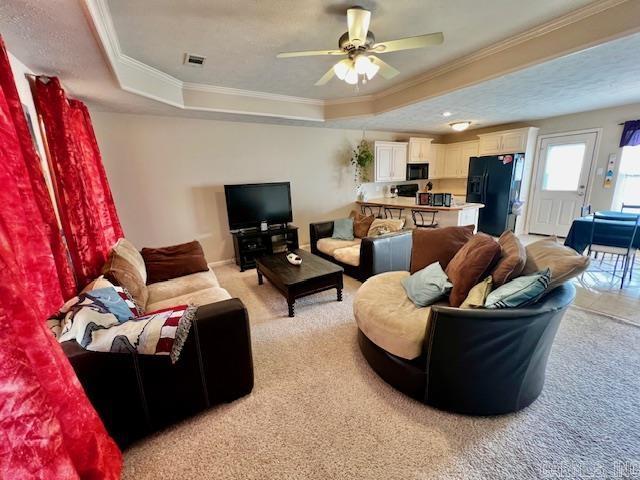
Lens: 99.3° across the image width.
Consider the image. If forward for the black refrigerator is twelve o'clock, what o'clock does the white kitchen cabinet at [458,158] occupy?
The white kitchen cabinet is roughly at 3 o'clock from the black refrigerator.

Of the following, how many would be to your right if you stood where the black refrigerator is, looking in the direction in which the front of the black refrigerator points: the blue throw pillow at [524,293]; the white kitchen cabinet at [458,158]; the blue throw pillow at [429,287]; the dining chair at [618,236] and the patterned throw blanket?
1

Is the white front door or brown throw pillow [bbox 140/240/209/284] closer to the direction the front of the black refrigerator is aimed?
the brown throw pillow

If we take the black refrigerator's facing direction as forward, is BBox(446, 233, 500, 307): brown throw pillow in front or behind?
in front

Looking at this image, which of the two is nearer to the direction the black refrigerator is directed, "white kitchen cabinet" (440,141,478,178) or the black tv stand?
the black tv stand

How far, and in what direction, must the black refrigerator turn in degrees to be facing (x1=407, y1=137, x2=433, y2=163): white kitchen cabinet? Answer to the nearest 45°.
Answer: approximately 45° to its right

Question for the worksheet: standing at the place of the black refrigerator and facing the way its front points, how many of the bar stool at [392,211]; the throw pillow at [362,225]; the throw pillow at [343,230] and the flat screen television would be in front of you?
4

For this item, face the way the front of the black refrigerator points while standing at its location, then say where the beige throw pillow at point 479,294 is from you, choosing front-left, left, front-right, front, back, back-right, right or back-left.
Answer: front-left

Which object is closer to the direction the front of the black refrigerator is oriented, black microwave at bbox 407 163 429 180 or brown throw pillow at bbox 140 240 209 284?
the brown throw pillow

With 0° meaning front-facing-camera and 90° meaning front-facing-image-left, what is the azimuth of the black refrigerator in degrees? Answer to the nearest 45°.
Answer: approximately 45°

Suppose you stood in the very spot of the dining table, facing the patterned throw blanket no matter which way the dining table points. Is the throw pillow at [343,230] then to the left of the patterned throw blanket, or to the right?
right

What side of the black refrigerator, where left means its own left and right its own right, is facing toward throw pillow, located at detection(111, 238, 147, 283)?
front

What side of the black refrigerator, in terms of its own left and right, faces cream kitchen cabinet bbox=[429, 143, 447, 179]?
right

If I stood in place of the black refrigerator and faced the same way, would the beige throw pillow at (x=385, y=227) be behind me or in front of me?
in front

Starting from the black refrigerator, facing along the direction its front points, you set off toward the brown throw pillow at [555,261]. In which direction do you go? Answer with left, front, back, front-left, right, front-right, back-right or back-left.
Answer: front-left
